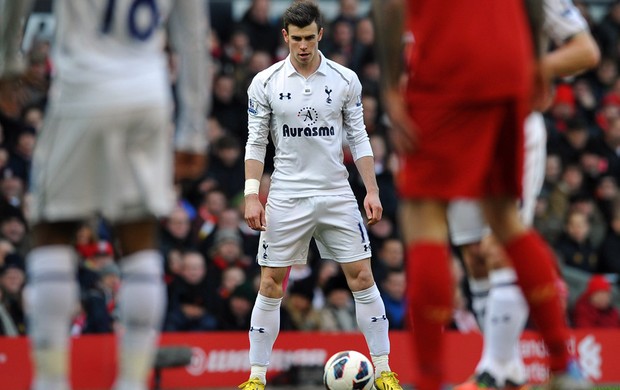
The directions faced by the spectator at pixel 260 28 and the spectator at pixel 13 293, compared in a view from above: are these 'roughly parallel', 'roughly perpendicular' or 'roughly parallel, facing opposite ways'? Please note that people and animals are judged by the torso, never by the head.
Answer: roughly parallel

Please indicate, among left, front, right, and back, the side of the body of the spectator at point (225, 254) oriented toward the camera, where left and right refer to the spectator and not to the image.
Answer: front

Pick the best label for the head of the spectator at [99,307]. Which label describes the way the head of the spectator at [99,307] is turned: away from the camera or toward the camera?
toward the camera

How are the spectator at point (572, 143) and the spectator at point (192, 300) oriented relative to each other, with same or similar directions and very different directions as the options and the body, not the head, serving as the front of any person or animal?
same or similar directions

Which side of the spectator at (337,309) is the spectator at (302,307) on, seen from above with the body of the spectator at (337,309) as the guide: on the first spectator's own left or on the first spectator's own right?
on the first spectator's own right

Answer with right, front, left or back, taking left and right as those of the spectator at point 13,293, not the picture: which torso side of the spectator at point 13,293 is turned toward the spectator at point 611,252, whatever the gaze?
left

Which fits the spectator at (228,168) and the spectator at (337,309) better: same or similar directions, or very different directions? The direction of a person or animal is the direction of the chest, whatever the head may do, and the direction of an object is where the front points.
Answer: same or similar directions

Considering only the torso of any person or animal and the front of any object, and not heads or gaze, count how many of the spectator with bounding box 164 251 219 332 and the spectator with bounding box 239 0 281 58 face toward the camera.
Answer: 2

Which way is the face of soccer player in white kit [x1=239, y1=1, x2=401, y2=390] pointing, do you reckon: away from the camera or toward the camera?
toward the camera

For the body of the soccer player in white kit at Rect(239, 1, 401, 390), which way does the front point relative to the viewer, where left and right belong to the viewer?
facing the viewer

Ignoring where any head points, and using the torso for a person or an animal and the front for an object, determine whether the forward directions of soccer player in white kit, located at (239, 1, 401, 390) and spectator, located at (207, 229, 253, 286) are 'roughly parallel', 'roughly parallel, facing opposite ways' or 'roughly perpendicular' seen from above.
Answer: roughly parallel
